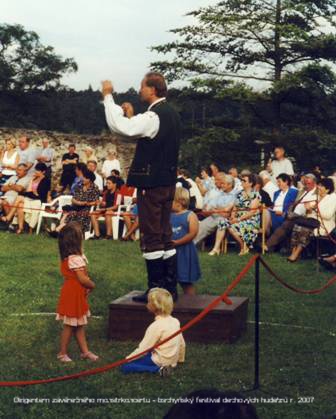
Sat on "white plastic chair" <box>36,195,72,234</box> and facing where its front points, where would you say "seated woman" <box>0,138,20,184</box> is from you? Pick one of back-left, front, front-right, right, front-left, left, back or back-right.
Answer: right

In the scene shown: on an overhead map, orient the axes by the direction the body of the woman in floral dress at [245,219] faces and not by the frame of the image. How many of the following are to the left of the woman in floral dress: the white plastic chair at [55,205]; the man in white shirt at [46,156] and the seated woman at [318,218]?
1

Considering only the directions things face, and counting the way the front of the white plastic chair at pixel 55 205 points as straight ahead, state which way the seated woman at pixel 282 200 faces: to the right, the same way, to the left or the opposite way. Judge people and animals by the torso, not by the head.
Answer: the same way

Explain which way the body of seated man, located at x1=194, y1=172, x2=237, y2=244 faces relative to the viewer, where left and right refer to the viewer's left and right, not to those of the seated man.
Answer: facing the viewer and to the left of the viewer

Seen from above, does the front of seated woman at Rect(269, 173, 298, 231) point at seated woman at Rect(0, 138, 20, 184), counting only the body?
no

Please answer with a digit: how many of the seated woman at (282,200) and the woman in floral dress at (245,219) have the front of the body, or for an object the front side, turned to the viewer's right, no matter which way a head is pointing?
0

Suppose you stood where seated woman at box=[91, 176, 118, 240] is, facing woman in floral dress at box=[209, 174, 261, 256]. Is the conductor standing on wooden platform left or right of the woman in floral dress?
right

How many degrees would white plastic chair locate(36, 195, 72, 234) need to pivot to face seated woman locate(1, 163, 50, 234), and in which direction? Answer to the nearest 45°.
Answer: approximately 90° to its right

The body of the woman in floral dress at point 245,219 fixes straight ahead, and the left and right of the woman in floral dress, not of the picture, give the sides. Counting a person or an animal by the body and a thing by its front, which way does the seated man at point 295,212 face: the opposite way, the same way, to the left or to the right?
the same way

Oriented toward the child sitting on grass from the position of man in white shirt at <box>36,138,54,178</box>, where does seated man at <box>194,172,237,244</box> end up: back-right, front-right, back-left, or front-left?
front-left

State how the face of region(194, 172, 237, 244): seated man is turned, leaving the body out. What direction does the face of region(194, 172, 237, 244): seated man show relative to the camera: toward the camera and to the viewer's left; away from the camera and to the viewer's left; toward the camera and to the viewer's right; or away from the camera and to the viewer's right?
toward the camera and to the viewer's left

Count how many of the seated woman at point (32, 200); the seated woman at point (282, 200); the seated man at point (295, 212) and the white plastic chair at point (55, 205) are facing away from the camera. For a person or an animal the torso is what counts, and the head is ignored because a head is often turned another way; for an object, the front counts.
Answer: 0

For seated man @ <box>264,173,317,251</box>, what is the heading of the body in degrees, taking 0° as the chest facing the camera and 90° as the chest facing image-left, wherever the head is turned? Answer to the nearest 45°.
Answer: approximately 45°

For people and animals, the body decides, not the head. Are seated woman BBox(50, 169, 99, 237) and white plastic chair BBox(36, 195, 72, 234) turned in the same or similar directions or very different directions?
same or similar directions
